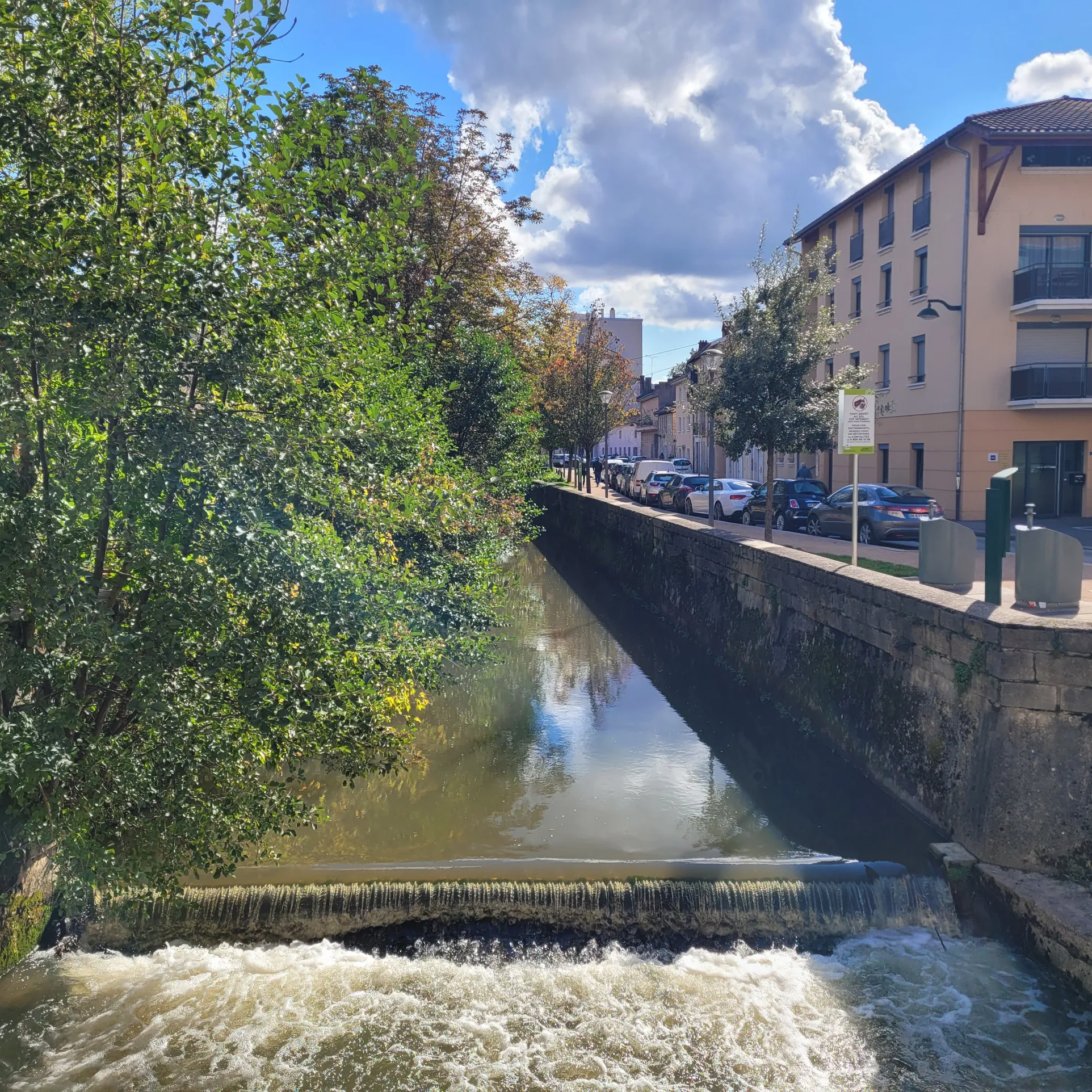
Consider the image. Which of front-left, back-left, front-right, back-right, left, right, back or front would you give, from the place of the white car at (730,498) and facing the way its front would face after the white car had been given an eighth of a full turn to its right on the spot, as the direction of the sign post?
back

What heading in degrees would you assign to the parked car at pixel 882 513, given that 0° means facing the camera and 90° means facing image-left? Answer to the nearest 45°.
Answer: approximately 135°

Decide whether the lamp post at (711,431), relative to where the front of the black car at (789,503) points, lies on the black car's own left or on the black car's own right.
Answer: on the black car's own left

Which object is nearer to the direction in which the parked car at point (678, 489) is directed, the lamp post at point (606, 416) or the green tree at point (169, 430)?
the lamp post

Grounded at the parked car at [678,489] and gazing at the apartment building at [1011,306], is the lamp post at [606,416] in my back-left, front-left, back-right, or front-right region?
back-left

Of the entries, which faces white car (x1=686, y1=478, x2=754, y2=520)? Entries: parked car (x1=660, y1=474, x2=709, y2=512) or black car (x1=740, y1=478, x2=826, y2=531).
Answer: the black car

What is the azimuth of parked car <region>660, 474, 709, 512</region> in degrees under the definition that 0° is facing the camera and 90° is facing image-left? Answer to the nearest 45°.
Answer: approximately 135°

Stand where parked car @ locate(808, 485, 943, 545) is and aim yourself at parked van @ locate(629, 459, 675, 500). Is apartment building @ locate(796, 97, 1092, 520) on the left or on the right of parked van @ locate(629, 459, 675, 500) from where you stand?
right

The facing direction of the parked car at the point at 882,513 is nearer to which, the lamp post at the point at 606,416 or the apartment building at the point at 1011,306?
the lamp post

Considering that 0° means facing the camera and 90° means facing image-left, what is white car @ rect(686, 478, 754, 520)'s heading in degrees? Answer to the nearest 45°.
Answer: approximately 135°

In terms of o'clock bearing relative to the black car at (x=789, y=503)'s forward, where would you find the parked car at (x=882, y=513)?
The parked car is roughly at 7 o'clock from the black car.

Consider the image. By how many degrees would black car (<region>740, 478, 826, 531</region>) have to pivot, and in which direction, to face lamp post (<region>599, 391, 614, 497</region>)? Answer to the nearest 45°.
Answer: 0° — it already faces it
